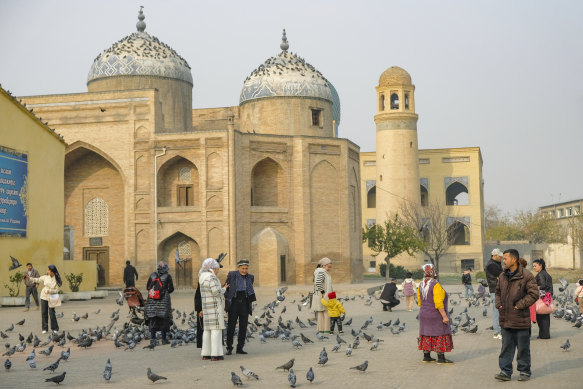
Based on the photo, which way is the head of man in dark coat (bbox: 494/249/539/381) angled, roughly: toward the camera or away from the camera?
toward the camera

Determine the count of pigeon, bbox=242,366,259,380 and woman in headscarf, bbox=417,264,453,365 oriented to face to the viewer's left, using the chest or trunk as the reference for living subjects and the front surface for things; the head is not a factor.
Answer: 1

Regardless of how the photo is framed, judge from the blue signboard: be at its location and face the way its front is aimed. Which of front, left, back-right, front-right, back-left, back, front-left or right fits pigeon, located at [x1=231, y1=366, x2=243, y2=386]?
front-right

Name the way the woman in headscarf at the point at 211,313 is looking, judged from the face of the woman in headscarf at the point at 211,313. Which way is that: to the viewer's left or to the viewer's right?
to the viewer's right

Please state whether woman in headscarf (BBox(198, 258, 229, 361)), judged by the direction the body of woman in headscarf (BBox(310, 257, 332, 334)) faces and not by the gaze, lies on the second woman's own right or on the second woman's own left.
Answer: on the second woman's own right

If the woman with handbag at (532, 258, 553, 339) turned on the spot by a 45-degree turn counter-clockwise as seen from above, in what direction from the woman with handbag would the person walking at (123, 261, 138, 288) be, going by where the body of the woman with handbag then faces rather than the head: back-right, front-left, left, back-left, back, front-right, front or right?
right

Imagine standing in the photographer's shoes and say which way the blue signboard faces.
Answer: facing the viewer and to the right of the viewer

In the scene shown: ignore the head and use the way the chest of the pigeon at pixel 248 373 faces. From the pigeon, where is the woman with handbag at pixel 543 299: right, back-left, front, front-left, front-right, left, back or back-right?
back-right

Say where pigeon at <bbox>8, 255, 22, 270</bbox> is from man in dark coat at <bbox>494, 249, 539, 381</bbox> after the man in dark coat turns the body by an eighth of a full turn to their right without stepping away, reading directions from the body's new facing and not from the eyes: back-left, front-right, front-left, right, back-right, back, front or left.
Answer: front-right
